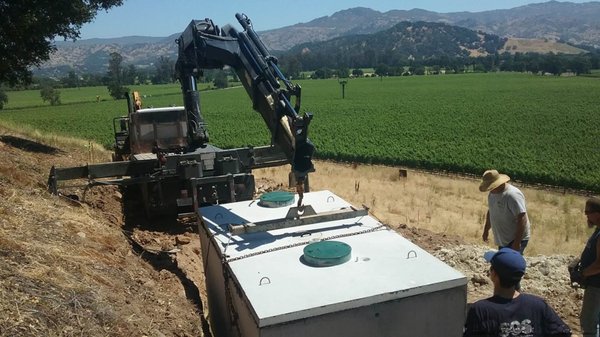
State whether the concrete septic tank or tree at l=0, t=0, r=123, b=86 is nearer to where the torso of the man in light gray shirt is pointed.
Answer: the concrete septic tank

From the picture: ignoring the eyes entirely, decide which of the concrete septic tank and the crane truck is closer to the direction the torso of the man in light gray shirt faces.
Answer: the concrete septic tank

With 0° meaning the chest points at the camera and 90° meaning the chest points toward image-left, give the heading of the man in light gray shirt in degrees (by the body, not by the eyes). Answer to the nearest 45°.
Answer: approximately 45°

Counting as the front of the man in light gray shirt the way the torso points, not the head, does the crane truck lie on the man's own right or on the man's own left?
on the man's own right

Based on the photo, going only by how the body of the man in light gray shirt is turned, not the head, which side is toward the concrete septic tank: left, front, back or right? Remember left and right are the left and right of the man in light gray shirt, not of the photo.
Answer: front

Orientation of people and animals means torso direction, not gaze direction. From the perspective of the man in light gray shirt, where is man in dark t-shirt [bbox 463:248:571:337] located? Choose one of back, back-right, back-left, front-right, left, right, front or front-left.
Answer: front-left

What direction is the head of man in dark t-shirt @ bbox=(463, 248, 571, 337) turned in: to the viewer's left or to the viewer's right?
to the viewer's left

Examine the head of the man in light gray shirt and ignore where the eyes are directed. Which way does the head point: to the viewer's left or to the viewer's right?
to the viewer's left
